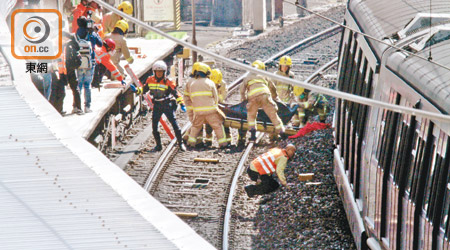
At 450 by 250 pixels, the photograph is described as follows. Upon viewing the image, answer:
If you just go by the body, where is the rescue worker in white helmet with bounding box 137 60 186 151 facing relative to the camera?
toward the camera

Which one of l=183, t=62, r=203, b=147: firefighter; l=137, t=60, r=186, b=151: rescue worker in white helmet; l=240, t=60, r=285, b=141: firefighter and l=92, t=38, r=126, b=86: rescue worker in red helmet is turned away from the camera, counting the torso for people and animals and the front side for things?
l=240, t=60, r=285, b=141: firefighter

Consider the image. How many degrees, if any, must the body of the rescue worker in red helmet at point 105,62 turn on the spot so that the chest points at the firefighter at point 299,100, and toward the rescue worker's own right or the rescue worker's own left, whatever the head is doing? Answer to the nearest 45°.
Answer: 0° — they already face them

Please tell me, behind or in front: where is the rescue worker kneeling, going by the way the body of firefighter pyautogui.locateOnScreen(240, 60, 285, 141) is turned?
behind

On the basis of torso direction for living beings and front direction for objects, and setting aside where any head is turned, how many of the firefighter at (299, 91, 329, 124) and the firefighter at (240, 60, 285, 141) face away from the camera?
1

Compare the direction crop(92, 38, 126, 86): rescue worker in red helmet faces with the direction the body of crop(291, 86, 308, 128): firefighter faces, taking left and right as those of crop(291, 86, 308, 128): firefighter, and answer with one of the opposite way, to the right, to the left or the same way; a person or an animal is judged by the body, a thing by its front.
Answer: the opposite way

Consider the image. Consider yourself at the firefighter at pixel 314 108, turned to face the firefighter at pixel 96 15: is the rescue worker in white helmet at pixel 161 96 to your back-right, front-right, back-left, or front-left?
front-left

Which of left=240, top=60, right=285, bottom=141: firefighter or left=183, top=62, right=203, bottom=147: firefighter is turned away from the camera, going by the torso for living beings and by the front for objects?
left=240, top=60, right=285, bottom=141: firefighter

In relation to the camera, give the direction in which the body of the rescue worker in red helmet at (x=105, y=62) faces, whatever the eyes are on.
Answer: to the viewer's right
